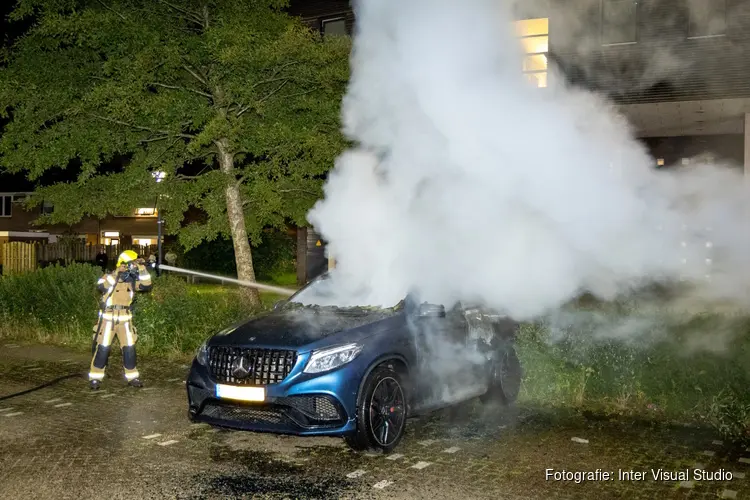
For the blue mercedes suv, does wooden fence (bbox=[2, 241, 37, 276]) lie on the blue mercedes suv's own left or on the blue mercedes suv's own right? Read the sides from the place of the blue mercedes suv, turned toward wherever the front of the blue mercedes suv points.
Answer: on the blue mercedes suv's own right

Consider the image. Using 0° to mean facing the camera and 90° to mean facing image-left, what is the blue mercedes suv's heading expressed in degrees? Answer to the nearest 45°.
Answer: approximately 45°

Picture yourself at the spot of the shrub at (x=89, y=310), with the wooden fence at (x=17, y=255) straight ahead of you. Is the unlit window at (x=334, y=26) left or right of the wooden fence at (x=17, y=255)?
right

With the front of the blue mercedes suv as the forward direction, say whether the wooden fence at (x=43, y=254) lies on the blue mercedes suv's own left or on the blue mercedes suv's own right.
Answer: on the blue mercedes suv's own right

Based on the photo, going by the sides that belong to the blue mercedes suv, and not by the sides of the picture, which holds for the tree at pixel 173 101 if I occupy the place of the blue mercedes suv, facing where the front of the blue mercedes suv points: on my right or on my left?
on my right

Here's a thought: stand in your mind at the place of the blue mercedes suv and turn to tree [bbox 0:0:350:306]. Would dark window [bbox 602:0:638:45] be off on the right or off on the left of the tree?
right

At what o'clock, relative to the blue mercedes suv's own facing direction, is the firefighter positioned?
The firefighter is roughly at 3 o'clock from the blue mercedes suv.

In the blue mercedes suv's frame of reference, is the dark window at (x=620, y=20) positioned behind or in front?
behind

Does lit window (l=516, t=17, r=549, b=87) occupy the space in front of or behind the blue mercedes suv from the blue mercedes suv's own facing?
behind

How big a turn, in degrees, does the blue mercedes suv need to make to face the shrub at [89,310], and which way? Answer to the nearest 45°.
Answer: approximately 90° to its right
